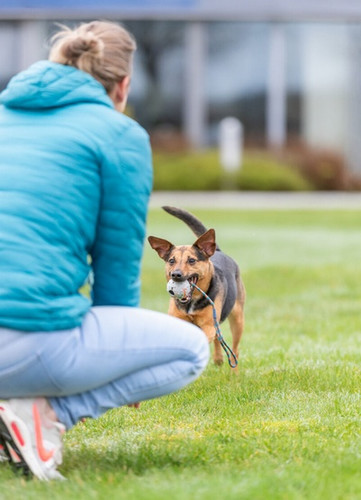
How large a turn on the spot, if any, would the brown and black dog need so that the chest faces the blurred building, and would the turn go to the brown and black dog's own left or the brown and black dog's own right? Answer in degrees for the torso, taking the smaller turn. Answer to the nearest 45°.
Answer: approximately 135° to the brown and black dog's own right

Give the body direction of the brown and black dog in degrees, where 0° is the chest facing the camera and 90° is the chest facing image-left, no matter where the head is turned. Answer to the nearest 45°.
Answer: approximately 45°

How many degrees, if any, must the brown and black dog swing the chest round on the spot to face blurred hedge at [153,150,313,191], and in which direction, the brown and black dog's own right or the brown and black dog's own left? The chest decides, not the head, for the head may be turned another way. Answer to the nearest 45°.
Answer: approximately 135° to the brown and black dog's own right

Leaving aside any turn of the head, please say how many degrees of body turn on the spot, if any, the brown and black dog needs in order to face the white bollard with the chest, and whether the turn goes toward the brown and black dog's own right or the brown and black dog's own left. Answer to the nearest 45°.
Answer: approximately 135° to the brown and black dog's own right
